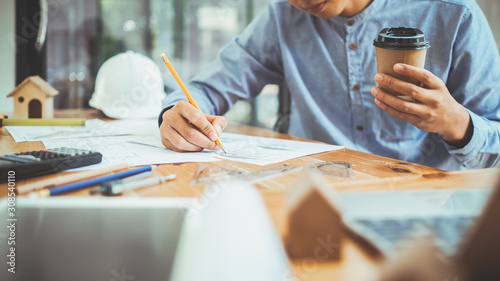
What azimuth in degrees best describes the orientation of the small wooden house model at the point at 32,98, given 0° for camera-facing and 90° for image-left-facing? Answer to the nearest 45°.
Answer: approximately 0°

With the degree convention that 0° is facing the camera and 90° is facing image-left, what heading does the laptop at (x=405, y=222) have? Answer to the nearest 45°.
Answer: approximately 0°

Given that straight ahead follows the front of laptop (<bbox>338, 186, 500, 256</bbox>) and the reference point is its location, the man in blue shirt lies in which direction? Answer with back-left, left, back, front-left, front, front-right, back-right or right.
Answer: back

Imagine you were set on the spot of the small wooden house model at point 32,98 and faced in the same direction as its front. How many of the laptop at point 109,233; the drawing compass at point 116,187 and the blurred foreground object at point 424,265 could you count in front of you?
3

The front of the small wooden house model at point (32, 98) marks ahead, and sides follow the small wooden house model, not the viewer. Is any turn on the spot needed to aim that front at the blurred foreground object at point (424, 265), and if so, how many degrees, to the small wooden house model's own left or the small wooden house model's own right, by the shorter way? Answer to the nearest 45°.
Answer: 0° — it already faces it

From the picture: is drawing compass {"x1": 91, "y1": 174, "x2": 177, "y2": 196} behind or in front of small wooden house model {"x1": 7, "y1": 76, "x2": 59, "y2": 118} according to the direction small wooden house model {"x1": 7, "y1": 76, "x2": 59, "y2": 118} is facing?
in front
